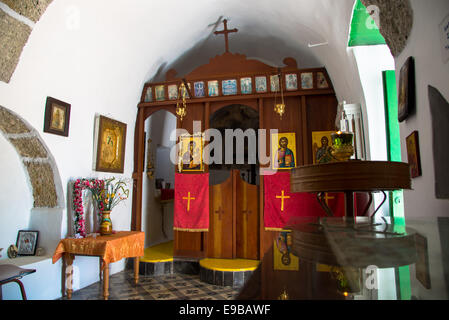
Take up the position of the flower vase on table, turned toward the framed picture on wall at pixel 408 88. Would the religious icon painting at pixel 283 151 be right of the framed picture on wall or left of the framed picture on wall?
left

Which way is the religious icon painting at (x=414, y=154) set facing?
to the viewer's left

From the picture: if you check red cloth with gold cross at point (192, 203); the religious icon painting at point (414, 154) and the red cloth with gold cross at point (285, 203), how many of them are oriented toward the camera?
2

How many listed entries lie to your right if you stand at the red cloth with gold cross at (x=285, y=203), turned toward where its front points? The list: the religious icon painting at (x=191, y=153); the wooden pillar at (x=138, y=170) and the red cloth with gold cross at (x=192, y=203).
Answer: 3

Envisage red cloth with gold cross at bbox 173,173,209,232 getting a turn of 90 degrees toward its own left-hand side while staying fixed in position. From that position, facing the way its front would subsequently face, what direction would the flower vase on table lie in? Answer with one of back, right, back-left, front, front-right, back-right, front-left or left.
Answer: back-right

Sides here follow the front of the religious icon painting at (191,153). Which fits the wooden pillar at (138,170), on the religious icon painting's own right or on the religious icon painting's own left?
on the religious icon painting's own right

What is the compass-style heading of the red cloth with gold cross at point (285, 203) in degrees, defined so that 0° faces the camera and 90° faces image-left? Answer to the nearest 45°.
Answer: approximately 0°

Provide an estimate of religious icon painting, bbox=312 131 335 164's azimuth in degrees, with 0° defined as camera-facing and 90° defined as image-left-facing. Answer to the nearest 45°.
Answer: approximately 0°
